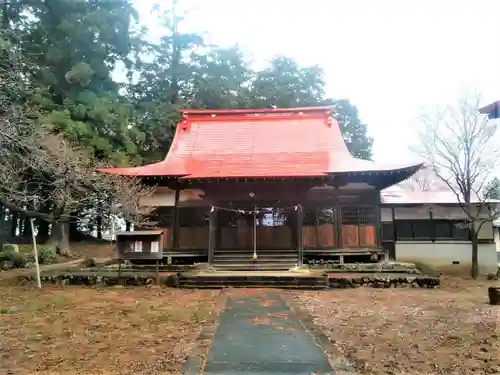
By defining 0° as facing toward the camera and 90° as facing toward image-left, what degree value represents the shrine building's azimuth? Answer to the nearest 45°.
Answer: approximately 0°

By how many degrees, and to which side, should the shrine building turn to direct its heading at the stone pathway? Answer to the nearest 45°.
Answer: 0° — it already faces it

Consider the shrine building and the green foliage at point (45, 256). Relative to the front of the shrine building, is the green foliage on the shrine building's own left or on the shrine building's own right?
on the shrine building's own right

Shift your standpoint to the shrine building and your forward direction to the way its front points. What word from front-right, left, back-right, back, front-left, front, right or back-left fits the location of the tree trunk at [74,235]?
back-right

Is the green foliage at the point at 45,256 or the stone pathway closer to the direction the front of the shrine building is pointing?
the stone pathway

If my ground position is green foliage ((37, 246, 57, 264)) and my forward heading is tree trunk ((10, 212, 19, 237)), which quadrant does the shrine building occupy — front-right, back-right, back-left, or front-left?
back-right

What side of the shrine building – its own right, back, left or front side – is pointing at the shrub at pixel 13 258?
right

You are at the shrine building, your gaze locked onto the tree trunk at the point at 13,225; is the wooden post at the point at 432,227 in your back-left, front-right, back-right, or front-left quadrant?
back-right

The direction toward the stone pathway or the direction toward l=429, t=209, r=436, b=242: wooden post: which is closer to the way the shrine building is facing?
the stone pathway

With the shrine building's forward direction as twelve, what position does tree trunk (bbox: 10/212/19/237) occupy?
The tree trunk is roughly at 4 o'clock from the shrine building.

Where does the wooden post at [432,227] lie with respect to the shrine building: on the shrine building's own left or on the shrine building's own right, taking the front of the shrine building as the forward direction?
on the shrine building's own left
